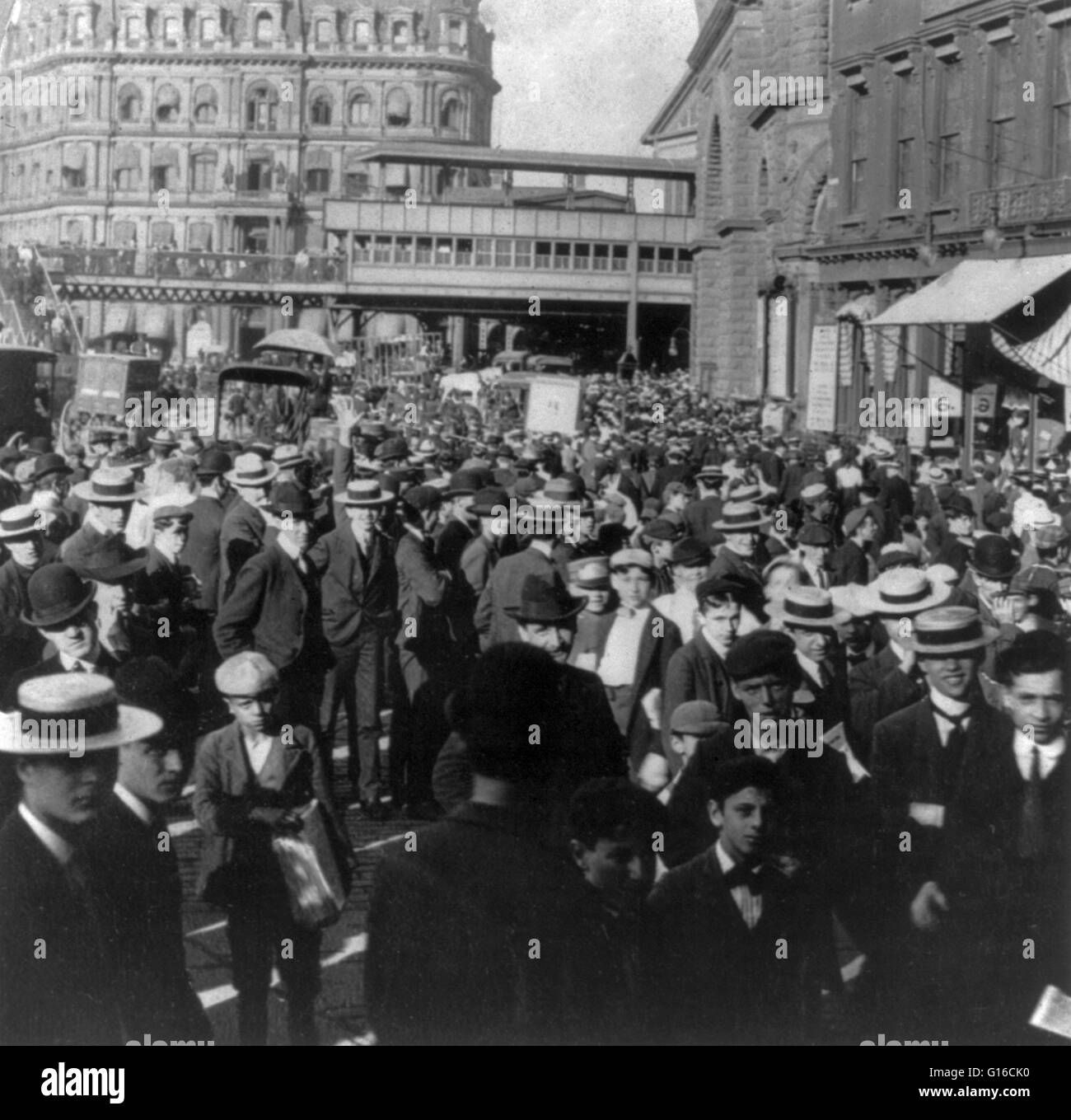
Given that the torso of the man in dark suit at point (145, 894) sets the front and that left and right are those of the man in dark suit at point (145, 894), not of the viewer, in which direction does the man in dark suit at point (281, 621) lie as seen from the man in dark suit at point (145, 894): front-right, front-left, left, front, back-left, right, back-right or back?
back-left

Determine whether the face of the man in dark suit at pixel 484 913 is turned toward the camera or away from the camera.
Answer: away from the camera

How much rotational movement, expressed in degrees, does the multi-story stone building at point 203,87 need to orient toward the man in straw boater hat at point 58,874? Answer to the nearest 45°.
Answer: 0° — it already faces them

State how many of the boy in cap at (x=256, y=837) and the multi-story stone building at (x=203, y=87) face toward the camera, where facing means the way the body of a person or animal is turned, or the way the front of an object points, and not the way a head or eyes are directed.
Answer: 2

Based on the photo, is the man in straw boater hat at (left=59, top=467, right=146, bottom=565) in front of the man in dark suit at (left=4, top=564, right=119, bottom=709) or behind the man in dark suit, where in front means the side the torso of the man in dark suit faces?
behind

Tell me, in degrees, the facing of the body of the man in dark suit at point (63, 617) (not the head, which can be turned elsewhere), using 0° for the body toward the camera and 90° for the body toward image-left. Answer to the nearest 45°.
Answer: approximately 0°

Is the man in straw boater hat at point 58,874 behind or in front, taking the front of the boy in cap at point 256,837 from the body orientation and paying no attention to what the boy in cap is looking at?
in front

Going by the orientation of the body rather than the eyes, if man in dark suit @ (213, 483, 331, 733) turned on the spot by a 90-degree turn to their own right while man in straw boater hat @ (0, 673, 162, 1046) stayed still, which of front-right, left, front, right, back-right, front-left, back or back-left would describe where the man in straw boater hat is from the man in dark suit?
front-left

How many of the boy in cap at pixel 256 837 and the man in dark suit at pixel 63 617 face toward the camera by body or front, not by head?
2

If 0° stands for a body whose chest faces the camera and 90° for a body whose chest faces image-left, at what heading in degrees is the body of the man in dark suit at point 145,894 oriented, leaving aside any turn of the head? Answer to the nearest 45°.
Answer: approximately 315°

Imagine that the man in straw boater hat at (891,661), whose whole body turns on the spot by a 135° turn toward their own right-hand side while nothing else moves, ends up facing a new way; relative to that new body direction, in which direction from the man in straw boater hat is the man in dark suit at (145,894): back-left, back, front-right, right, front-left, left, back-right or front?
front-left
